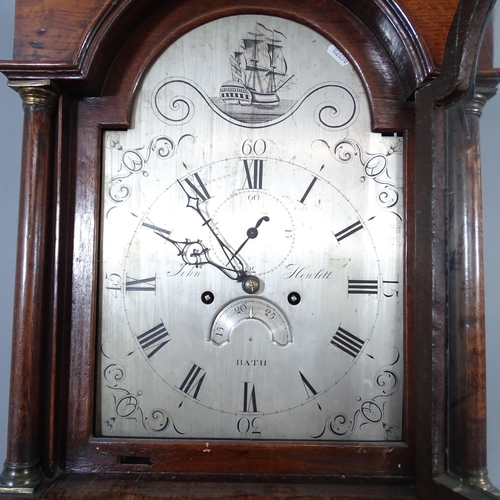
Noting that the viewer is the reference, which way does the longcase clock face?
facing the viewer
